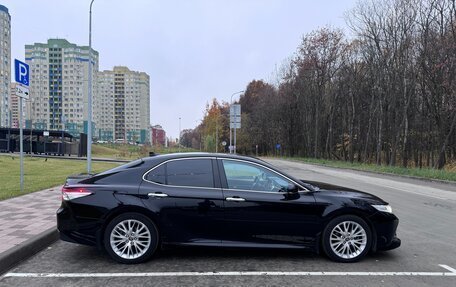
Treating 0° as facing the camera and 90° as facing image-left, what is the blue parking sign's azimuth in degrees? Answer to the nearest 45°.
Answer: approximately 315°

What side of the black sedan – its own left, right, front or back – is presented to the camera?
right

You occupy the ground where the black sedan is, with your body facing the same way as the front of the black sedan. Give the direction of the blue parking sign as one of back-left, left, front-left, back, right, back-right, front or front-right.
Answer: back-left

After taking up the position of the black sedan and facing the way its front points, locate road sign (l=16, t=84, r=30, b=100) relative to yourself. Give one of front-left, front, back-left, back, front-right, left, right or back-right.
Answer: back-left

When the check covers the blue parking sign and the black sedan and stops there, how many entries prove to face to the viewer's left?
0
